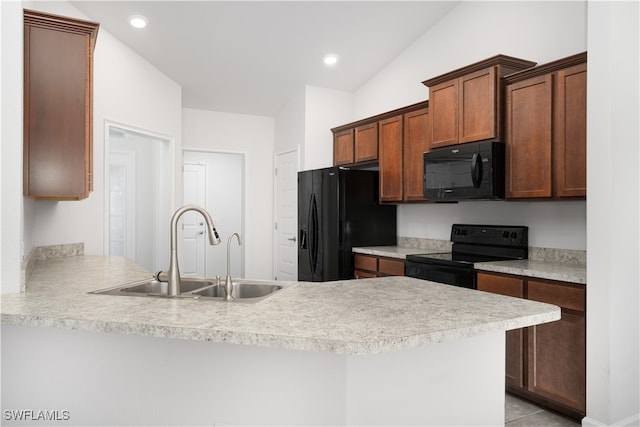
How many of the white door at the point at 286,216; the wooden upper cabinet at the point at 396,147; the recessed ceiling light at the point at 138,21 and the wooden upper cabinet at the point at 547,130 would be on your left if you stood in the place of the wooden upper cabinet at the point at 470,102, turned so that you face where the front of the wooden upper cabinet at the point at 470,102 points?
1

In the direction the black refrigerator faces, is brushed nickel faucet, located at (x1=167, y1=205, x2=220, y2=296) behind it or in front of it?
in front

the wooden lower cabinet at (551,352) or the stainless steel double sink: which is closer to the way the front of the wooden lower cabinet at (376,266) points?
the stainless steel double sink

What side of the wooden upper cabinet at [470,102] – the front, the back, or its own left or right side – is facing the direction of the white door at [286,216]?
right

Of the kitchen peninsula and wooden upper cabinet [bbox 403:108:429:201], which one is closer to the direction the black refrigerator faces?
the kitchen peninsula

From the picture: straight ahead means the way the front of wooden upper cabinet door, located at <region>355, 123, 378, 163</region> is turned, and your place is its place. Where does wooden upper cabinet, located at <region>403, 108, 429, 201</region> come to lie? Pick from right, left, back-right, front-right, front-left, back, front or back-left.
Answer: left

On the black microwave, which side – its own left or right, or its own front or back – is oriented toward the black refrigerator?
right

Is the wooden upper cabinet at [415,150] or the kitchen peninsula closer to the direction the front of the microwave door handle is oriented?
the kitchen peninsula

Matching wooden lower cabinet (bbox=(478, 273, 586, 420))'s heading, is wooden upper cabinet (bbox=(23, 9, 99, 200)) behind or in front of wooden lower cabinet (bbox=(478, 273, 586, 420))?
in front

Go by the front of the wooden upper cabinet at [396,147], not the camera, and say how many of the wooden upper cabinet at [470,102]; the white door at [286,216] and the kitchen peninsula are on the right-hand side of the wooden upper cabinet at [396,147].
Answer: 1

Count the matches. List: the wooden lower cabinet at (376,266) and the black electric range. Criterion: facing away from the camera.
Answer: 0

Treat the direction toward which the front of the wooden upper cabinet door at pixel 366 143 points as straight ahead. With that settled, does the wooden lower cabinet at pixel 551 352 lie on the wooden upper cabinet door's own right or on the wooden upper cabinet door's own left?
on the wooden upper cabinet door's own left

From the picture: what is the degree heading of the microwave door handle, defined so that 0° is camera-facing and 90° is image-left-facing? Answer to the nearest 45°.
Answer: approximately 45°

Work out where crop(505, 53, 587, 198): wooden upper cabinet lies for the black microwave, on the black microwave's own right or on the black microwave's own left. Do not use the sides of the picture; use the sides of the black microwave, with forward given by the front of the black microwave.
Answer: on the black microwave's own left
